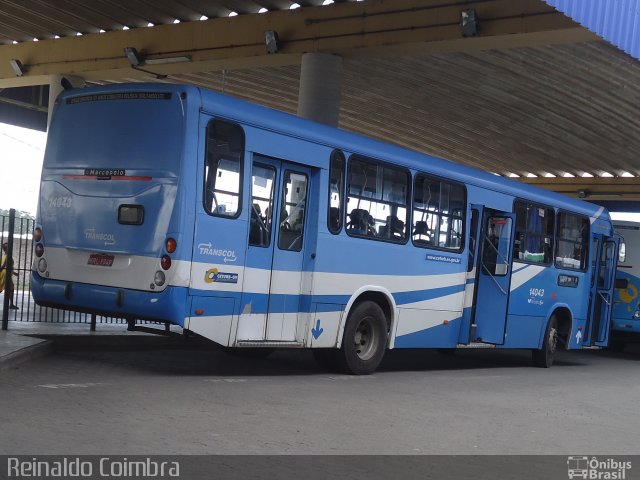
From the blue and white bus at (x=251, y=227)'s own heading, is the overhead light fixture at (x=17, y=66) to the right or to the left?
on its left

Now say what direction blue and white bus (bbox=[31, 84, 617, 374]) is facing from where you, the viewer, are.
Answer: facing away from the viewer and to the right of the viewer

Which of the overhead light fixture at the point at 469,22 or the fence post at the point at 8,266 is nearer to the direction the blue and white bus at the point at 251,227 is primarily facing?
the overhead light fixture

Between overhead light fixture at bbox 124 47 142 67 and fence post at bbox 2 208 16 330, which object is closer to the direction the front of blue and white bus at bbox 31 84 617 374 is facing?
the overhead light fixture

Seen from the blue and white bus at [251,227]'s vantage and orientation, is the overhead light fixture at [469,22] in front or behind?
in front

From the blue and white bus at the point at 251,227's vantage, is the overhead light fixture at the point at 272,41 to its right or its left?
on its left

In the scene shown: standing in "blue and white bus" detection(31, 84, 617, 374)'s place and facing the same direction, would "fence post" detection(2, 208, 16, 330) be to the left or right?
on its left
